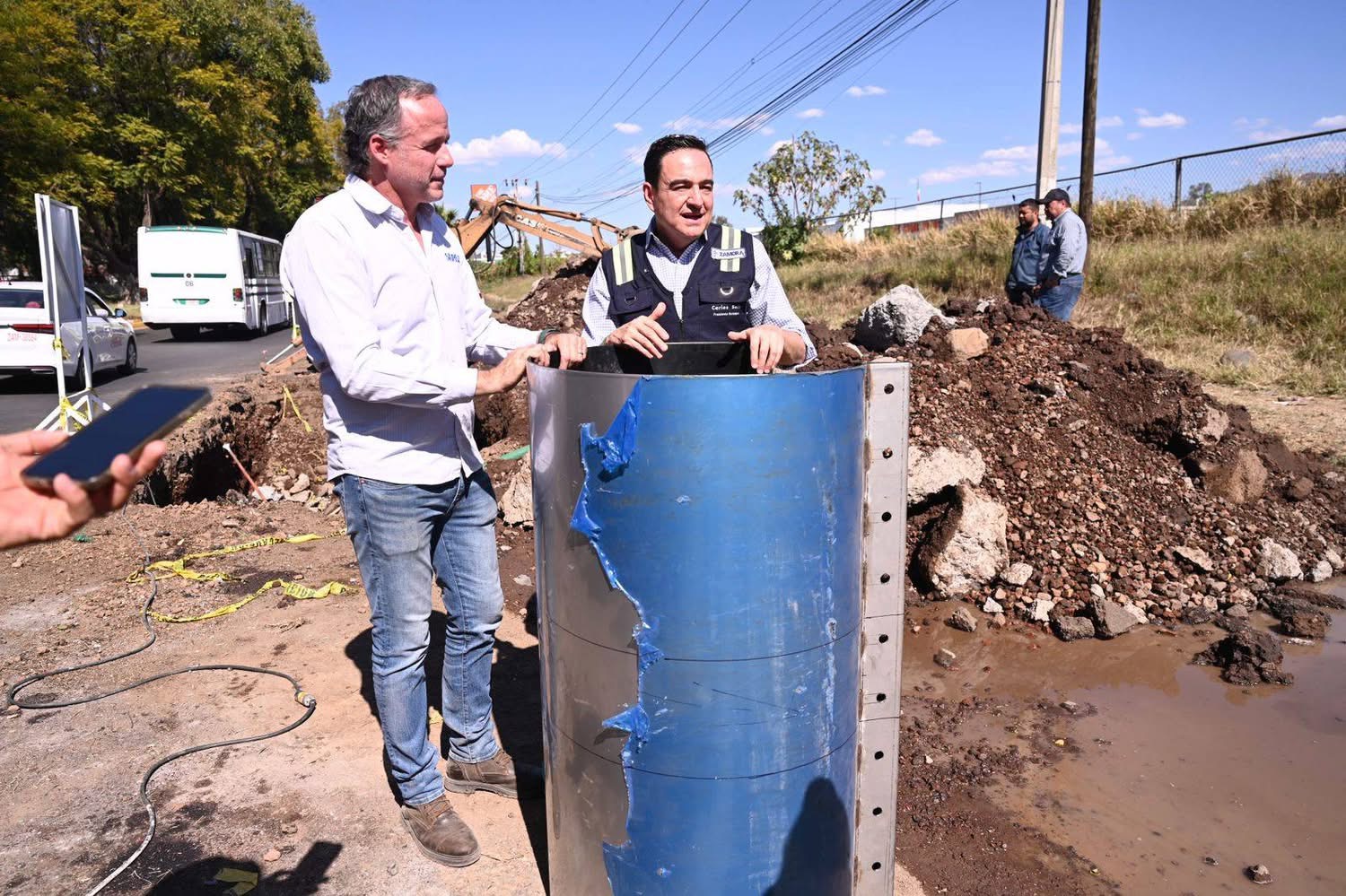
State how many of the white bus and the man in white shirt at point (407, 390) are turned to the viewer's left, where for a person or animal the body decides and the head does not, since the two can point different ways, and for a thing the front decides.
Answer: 0

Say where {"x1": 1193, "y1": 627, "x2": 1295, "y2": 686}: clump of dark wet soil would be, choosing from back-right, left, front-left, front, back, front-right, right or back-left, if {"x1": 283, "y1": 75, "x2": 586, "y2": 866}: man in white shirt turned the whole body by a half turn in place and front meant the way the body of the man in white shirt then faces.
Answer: back-right

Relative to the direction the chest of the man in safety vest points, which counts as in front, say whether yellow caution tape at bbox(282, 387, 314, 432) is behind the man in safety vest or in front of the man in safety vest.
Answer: behind

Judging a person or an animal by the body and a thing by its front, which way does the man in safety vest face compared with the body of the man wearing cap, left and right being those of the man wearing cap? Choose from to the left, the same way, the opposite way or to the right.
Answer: to the left

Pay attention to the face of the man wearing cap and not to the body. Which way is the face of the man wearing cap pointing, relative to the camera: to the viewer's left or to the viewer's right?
to the viewer's left

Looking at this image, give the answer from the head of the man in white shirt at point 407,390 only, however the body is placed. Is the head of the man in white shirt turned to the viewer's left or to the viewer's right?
to the viewer's right

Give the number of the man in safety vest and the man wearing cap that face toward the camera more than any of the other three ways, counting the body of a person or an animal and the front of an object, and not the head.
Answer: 1

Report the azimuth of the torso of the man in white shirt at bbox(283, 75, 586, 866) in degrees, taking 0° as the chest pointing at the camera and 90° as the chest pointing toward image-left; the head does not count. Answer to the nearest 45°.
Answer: approximately 315°

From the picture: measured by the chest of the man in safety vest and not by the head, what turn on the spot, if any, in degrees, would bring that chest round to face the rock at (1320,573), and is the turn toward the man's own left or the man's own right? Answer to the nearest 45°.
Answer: approximately 135° to the man's own left

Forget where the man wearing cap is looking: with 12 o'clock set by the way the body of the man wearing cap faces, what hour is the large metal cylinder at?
The large metal cylinder is roughly at 9 o'clock from the man wearing cap.

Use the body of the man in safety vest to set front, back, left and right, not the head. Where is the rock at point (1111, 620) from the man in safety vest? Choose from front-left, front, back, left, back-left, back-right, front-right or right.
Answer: back-left

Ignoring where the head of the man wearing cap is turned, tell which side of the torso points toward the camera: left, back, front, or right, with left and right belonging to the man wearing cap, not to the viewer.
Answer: left
